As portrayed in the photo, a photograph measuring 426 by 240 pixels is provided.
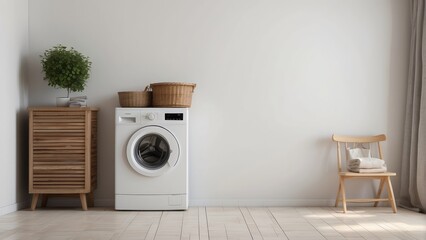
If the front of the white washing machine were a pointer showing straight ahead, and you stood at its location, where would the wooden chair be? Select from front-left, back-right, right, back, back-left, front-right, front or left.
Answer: left

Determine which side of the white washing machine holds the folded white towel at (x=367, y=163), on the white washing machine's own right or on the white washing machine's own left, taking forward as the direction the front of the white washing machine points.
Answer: on the white washing machine's own left

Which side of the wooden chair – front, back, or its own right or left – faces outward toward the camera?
front

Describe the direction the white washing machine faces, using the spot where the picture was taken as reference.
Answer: facing the viewer

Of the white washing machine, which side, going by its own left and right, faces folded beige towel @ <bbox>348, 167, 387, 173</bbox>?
left

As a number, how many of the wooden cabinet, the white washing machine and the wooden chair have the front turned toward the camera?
3

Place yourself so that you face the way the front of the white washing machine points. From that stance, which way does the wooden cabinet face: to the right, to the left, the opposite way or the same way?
the same way

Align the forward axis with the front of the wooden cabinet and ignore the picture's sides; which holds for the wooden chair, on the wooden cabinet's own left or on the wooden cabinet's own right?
on the wooden cabinet's own left

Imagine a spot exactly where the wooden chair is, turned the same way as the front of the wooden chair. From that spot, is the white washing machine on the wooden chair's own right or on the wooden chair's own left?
on the wooden chair's own right

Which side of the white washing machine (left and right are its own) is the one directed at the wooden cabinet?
right

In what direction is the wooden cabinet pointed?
toward the camera

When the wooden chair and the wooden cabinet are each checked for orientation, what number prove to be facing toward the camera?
2
